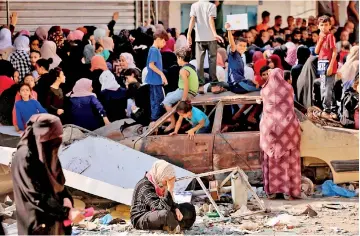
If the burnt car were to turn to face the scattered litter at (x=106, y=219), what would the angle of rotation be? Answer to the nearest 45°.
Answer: approximately 45° to its left

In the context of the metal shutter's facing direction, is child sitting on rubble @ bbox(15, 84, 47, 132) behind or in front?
in front

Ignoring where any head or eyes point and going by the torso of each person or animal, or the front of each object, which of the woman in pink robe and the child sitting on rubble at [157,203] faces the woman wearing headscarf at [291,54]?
the woman in pink robe

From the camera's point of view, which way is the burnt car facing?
to the viewer's left
